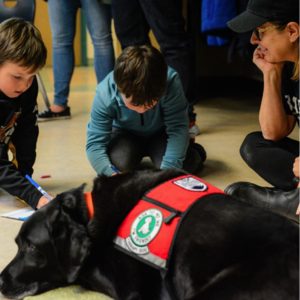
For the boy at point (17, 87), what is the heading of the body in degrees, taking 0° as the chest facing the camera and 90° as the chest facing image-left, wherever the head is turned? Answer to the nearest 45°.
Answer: approximately 315°

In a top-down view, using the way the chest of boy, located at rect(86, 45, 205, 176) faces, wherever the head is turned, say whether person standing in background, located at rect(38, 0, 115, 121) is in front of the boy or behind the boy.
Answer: behind

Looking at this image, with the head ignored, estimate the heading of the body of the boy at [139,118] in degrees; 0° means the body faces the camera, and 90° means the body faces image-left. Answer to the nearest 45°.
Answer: approximately 0°

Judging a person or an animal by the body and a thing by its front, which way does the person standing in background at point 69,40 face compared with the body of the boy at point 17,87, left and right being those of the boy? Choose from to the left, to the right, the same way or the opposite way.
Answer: to the right

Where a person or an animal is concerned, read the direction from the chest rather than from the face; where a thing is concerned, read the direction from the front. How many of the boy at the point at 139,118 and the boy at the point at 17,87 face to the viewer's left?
0

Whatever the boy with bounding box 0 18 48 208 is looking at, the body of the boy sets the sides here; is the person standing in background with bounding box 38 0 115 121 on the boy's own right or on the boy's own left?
on the boy's own left
